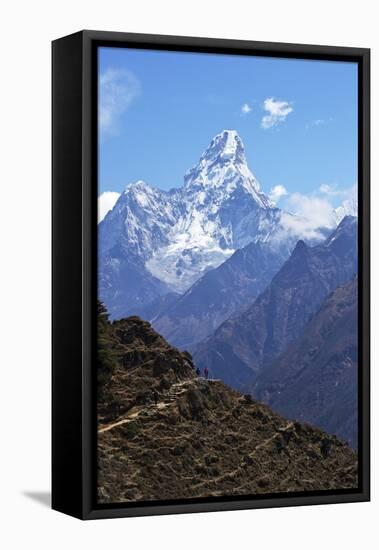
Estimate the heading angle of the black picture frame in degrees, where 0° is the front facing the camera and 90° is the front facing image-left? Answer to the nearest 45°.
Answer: approximately 315°
